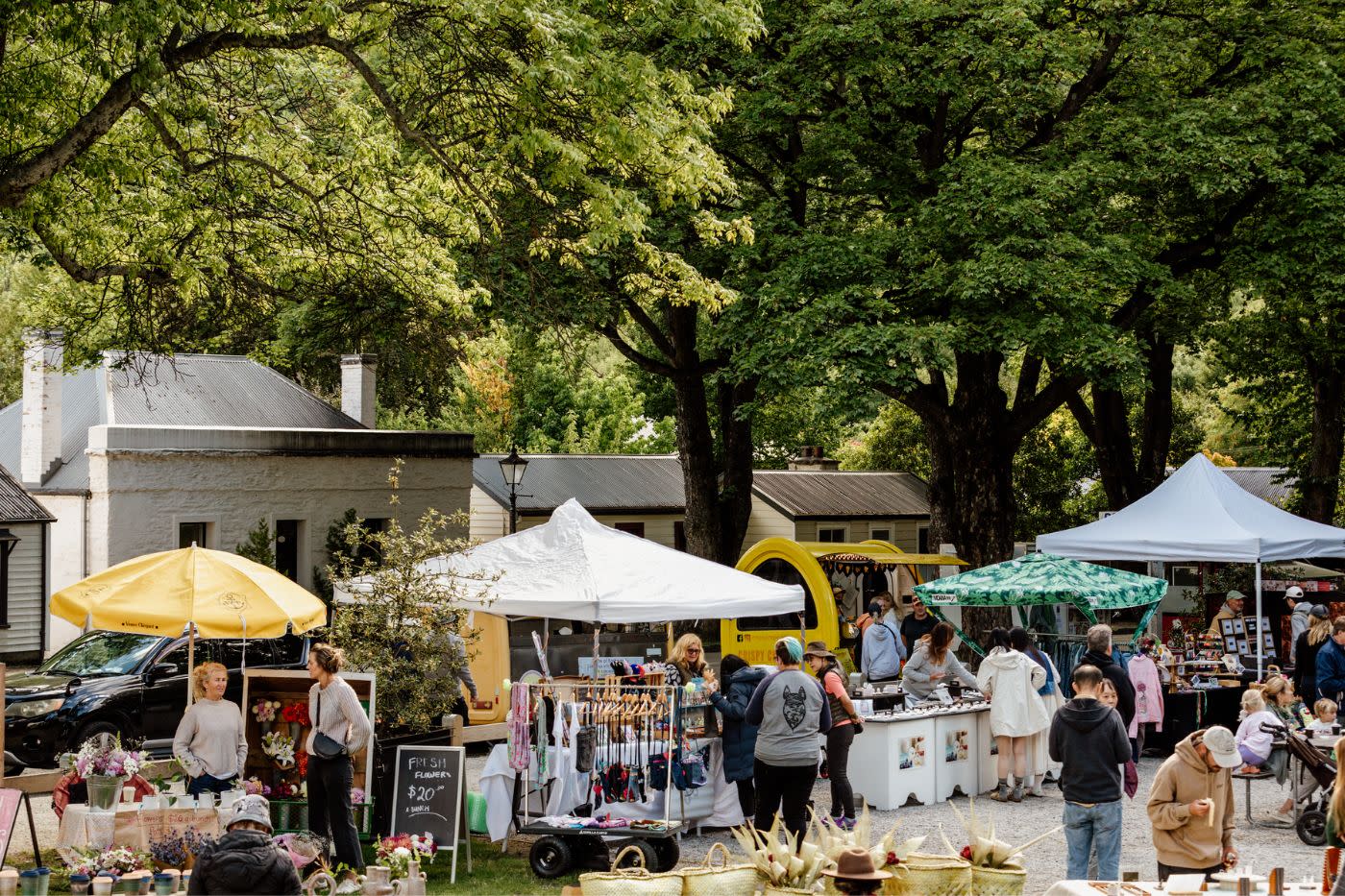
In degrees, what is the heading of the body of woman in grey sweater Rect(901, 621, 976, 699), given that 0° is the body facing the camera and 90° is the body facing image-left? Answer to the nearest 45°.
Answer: approximately 315°

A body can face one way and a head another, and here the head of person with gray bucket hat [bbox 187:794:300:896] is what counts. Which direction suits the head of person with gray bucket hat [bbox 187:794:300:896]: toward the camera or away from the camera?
away from the camera

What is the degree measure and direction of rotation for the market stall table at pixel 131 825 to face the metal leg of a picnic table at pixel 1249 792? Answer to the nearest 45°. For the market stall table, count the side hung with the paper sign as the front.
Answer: approximately 90° to its left

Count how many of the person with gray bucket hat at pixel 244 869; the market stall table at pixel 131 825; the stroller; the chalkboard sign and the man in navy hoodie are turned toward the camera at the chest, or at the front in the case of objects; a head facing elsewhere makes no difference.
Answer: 2

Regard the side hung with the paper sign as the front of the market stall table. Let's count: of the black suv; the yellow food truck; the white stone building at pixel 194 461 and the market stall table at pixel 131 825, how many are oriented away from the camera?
0

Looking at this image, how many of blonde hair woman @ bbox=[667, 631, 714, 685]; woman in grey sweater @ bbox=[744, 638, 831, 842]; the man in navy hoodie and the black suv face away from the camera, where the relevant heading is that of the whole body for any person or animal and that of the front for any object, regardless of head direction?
2

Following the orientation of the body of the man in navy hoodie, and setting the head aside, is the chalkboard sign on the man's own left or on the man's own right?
on the man's own left

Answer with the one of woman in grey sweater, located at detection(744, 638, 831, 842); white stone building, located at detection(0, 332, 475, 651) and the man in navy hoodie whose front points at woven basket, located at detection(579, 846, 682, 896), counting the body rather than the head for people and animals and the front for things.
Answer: the white stone building

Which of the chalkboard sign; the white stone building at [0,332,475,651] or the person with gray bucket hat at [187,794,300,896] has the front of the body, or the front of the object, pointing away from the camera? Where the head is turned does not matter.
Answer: the person with gray bucket hat

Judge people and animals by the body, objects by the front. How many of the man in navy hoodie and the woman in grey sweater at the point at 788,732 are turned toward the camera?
0

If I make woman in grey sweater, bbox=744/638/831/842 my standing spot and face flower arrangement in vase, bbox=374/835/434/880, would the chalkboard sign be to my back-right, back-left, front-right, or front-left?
front-right

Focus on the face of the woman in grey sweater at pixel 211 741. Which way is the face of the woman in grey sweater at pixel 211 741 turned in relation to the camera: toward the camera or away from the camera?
toward the camera

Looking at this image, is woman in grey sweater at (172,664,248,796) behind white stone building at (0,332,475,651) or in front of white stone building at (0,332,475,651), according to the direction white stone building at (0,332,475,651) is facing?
in front

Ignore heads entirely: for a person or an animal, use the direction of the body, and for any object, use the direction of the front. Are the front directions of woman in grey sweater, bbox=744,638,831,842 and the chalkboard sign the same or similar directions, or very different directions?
very different directions

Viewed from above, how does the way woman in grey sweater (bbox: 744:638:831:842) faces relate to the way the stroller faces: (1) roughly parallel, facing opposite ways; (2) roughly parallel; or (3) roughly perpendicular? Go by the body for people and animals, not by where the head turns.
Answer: roughly perpendicular

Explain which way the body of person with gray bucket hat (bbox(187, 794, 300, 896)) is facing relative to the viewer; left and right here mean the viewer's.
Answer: facing away from the viewer

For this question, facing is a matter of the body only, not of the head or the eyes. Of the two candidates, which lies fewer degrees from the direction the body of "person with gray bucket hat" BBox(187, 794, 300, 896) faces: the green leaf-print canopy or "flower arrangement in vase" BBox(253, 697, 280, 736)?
the flower arrangement in vase
